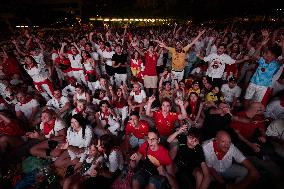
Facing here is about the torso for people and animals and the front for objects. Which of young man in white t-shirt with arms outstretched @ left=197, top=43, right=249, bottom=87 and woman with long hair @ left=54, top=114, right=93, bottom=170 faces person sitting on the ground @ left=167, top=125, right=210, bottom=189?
the young man in white t-shirt with arms outstretched

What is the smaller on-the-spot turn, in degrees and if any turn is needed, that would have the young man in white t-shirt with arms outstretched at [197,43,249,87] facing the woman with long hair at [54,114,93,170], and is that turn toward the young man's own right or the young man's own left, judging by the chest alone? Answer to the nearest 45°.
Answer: approximately 45° to the young man's own right

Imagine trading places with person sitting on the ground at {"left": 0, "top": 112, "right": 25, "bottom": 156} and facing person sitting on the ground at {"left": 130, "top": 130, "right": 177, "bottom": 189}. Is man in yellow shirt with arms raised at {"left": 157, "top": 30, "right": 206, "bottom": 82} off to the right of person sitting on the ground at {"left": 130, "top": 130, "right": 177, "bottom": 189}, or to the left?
left

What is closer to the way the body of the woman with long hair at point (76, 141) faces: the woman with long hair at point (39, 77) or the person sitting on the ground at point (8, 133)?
the person sitting on the ground

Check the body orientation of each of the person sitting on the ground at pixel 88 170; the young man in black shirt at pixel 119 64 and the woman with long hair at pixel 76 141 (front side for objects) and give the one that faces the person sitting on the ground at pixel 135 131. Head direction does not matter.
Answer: the young man in black shirt

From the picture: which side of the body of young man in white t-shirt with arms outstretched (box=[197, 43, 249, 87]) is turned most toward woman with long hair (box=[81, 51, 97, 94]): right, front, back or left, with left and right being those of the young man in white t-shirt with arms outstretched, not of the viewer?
right

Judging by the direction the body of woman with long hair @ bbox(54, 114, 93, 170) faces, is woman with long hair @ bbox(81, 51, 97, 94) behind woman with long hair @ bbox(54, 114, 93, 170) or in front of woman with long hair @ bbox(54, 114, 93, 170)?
behind

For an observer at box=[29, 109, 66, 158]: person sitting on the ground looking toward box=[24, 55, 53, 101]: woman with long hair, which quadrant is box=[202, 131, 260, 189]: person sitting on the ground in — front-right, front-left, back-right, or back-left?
back-right

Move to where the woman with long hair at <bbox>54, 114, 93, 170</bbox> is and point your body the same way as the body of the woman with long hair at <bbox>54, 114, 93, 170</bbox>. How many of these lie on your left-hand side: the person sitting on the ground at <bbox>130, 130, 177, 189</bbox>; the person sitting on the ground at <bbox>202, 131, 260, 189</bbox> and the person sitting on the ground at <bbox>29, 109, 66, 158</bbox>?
2
